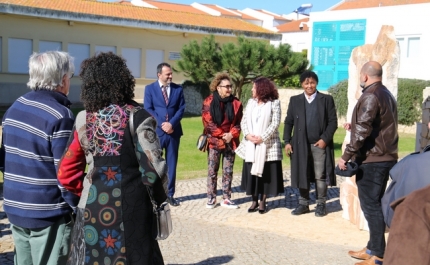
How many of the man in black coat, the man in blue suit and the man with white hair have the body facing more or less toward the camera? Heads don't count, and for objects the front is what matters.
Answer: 2

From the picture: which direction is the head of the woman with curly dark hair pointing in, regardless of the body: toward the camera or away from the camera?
away from the camera

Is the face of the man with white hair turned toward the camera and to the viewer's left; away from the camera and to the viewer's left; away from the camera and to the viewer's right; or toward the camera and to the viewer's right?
away from the camera and to the viewer's right

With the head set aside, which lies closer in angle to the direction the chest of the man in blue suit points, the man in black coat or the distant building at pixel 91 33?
the man in black coat

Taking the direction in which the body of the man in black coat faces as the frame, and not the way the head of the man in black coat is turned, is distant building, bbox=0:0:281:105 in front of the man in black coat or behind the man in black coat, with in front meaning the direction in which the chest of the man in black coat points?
behind

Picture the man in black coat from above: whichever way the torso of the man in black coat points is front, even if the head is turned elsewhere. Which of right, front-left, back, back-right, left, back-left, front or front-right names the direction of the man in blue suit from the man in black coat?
right

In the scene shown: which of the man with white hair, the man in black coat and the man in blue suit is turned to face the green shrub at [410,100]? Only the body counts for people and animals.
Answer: the man with white hair

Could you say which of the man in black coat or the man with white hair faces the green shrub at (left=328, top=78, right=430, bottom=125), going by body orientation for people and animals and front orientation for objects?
the man with white hair

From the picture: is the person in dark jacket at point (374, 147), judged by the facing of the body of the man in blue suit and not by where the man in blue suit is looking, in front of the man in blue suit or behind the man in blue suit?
in front

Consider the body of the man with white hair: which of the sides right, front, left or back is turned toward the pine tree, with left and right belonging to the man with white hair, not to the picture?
front

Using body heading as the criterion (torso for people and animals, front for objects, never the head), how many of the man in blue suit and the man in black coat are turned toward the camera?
2

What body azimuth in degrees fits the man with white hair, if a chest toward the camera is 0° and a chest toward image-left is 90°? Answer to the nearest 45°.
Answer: approximately 225°

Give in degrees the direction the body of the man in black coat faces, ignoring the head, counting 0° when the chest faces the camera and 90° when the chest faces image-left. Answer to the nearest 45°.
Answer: approximately 0°

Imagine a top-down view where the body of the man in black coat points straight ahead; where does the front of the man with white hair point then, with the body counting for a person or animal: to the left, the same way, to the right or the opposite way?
the opposite way
